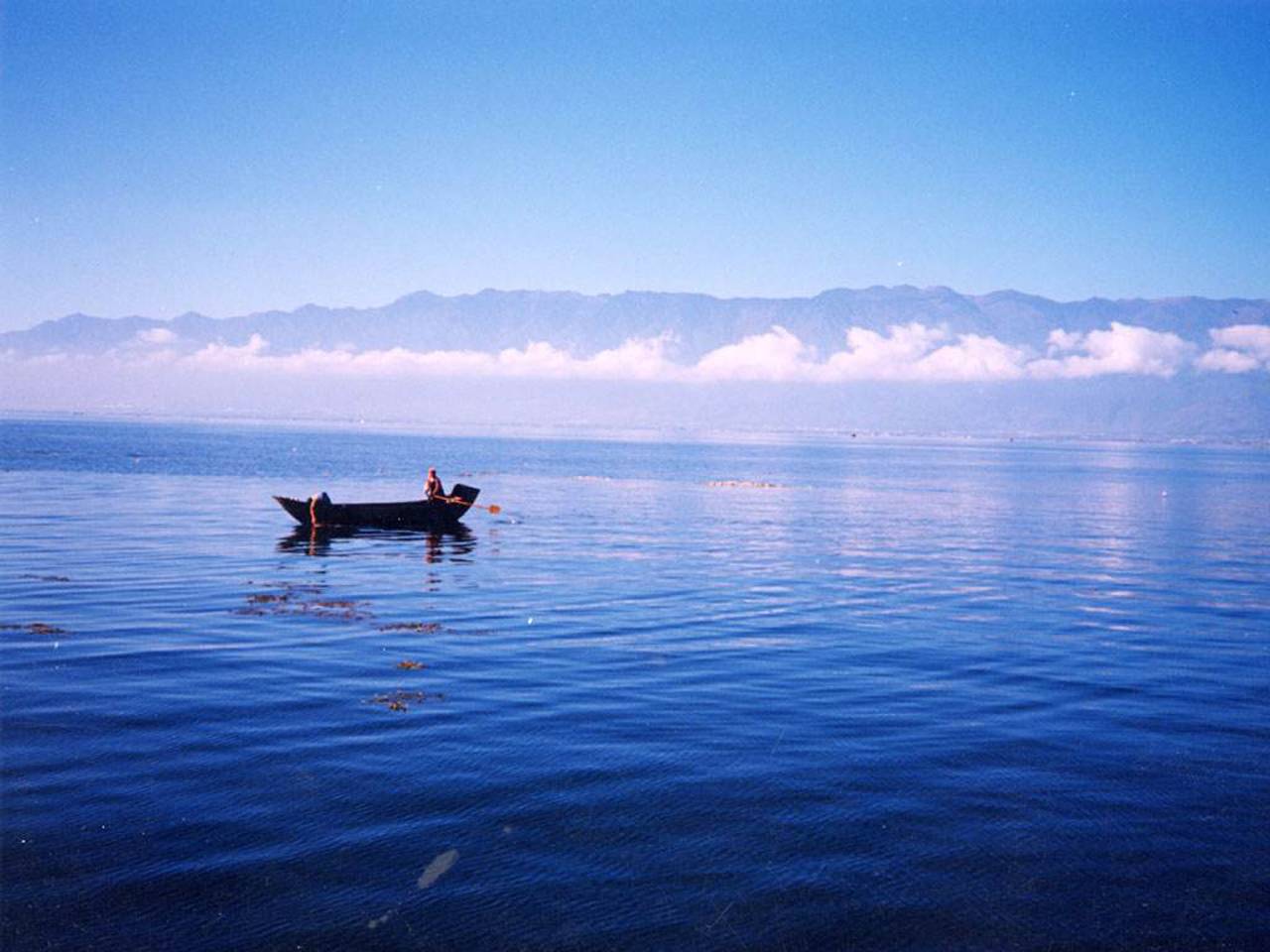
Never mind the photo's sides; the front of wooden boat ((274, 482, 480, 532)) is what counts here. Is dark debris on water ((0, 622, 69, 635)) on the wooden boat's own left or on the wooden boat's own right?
on the wooden boat's own left

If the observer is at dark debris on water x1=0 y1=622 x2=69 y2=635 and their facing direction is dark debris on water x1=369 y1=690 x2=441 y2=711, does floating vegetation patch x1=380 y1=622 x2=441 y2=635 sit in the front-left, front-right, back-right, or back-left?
front-left

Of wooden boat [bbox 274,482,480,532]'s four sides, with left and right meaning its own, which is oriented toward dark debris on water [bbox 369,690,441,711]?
left

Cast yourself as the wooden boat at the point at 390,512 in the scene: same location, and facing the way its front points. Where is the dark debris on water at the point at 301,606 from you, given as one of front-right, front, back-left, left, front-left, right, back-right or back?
left

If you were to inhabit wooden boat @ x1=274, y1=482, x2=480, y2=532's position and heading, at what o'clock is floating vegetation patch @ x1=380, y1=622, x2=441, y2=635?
The floating vegetation patch is roughly at 9 o'clock from the wooden boat.

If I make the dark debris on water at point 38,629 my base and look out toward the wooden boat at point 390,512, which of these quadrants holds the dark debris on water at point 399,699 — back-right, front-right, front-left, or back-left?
back-right

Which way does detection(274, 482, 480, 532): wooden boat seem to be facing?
to the viewer's left
